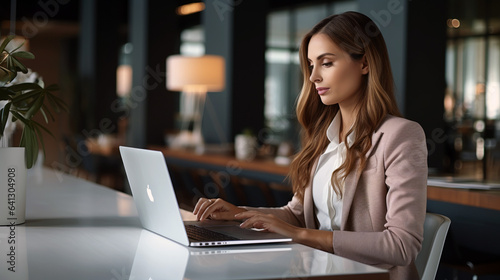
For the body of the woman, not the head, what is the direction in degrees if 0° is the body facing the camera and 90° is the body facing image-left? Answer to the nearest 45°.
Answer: approximately 45°

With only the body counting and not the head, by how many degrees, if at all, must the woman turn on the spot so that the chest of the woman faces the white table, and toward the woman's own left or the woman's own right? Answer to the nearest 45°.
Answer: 0° — they already face it
